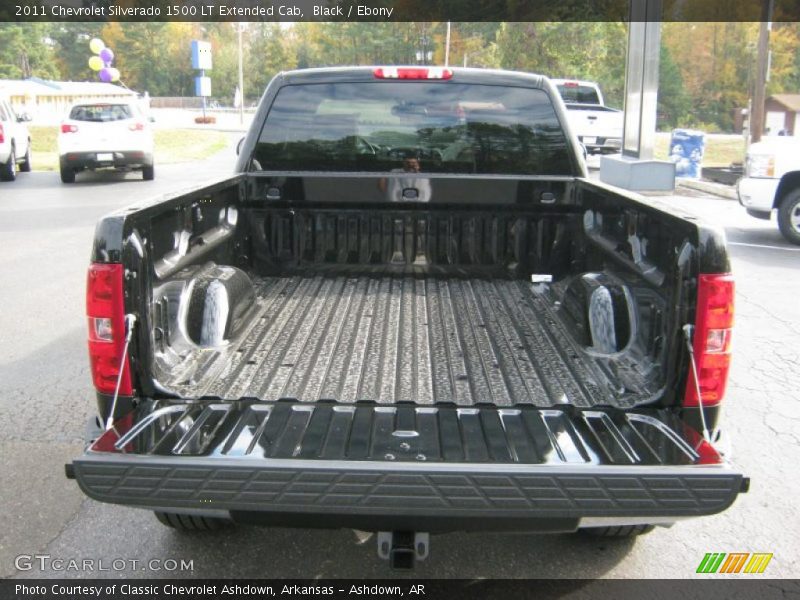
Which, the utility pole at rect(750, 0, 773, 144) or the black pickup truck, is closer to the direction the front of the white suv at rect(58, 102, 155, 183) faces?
the utility pole

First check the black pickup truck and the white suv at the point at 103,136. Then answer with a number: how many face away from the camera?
2

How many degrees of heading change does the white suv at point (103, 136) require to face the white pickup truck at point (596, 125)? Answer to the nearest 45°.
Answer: approximately 90° to its right

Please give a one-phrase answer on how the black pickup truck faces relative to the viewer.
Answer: facing away from the viewer

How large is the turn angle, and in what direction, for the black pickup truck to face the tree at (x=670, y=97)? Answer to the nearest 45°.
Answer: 0° — it already faces it

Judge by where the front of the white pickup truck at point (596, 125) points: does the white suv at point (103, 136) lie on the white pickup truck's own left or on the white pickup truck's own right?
on the white pickup truck's own left

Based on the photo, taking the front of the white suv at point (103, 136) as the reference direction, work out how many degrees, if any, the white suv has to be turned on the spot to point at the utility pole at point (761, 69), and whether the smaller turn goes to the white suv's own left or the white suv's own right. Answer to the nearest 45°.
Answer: approximately 90° to the white suv's own right

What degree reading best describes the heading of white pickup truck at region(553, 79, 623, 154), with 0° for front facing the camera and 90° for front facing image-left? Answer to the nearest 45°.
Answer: approximately 135°

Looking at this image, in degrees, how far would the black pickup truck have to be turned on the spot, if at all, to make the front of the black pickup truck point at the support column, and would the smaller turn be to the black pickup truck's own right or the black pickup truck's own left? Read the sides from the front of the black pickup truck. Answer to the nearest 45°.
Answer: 0° — it already faces it

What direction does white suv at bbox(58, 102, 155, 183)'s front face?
away from the camera
